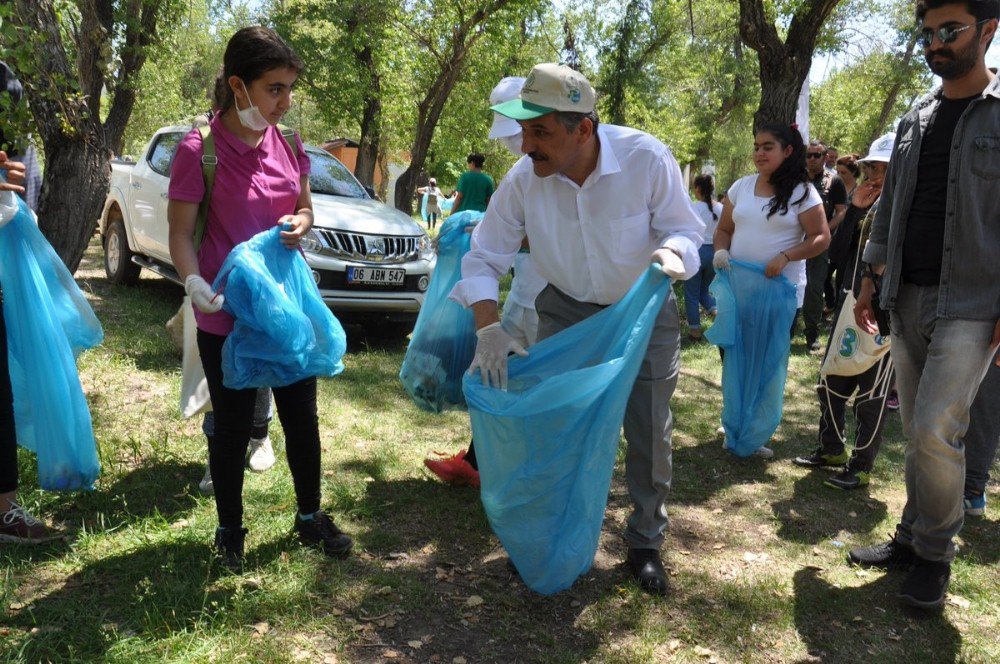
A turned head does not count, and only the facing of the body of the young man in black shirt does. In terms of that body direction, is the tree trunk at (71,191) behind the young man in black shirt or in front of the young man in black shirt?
in front

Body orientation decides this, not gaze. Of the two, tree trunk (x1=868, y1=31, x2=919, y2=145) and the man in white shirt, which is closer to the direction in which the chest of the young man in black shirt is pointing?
the man in white shirt

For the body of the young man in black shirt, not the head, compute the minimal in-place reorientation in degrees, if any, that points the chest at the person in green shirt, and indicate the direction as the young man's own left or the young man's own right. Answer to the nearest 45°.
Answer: approximately 90° to the young man's own right

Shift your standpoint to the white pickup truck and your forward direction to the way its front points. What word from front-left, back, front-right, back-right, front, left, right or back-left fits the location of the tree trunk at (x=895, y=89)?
left

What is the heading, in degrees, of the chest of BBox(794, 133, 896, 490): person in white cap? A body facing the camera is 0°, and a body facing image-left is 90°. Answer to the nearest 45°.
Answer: approximately 45°

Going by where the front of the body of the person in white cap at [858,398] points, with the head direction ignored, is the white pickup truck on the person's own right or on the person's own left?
on the person's own right

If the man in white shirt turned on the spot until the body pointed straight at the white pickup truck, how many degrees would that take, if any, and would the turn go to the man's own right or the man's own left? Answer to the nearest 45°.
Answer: approximately 90° to the man's own right

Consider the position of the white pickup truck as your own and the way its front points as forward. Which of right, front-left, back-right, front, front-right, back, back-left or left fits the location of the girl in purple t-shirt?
front-right

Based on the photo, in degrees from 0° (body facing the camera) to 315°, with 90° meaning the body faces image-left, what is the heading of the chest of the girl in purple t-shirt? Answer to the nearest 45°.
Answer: approximately 315°

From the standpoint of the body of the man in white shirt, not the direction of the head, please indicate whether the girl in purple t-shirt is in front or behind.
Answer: in front

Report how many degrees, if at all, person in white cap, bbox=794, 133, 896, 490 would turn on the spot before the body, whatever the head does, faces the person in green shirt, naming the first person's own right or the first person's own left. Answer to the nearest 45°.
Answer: approximately 90° to the first person's own right

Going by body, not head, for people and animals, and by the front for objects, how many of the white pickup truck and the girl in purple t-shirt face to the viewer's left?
0

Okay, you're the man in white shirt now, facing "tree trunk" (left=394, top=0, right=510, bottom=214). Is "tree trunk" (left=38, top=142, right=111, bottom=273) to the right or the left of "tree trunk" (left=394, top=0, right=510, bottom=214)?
left

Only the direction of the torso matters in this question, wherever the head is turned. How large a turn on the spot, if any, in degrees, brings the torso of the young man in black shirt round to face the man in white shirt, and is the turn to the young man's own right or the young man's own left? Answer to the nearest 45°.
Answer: approximately 45° to the young man's own right

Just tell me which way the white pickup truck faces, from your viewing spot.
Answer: facing the viewer and to the right of the viewer

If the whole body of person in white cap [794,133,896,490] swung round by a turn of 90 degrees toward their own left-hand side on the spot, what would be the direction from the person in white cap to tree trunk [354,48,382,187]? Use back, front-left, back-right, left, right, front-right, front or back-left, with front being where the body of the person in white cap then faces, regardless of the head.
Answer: back

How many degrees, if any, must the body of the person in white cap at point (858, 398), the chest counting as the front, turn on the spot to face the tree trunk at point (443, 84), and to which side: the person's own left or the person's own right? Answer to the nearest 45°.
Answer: approximately 90° to the person's own right

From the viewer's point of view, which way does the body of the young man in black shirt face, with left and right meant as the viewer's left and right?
facing the viewer and to the left of the viewer

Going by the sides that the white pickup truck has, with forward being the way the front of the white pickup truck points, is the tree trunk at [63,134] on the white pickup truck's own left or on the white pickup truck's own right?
on the white pickup truck's own right
